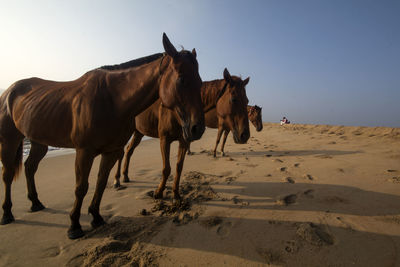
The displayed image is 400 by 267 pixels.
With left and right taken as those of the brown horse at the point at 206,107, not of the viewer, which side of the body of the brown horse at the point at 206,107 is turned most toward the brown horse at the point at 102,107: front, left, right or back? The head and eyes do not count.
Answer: right

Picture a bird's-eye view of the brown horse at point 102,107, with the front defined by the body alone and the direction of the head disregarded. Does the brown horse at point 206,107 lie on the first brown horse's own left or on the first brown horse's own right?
on the first brown horse's own left

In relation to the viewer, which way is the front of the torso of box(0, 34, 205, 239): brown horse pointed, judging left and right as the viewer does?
facing the viewer and to the right of the viewer

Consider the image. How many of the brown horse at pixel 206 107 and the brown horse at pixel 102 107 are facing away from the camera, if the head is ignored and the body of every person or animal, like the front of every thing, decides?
0

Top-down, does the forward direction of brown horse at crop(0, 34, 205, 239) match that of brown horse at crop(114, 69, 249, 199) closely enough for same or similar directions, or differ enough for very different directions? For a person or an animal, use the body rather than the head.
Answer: same or similar directions
